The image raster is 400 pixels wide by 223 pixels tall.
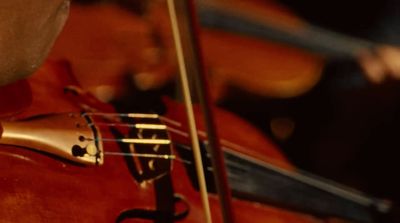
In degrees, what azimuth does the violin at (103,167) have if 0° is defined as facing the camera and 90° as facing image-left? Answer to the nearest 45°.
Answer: approximately 0°
